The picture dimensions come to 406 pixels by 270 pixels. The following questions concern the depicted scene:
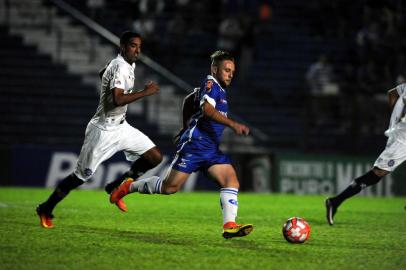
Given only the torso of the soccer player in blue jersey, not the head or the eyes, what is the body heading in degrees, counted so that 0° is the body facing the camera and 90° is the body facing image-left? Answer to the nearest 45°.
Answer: approximately 270°

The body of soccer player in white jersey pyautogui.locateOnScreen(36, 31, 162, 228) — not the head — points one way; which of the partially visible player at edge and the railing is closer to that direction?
the partially visible player at edge

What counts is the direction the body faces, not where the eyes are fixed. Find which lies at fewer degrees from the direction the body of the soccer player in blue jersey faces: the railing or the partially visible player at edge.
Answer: the partially visible player at edge

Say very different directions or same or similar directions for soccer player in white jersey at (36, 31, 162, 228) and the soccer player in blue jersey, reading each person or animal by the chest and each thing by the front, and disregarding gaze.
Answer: same or similar directions

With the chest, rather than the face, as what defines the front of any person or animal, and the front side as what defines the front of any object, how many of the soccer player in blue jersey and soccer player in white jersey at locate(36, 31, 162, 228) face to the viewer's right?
2

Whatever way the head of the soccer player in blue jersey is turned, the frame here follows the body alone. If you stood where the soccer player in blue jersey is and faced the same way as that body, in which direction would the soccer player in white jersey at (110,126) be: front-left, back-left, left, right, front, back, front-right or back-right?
back-left

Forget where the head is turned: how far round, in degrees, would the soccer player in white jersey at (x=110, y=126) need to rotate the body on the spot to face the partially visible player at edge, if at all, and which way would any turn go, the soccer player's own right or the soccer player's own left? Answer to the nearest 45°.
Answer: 0° — they already face them

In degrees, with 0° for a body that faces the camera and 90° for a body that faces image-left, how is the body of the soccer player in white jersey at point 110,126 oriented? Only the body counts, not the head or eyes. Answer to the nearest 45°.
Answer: approximately 270°

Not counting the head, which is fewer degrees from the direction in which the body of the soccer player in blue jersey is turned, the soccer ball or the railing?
the soccer ball
